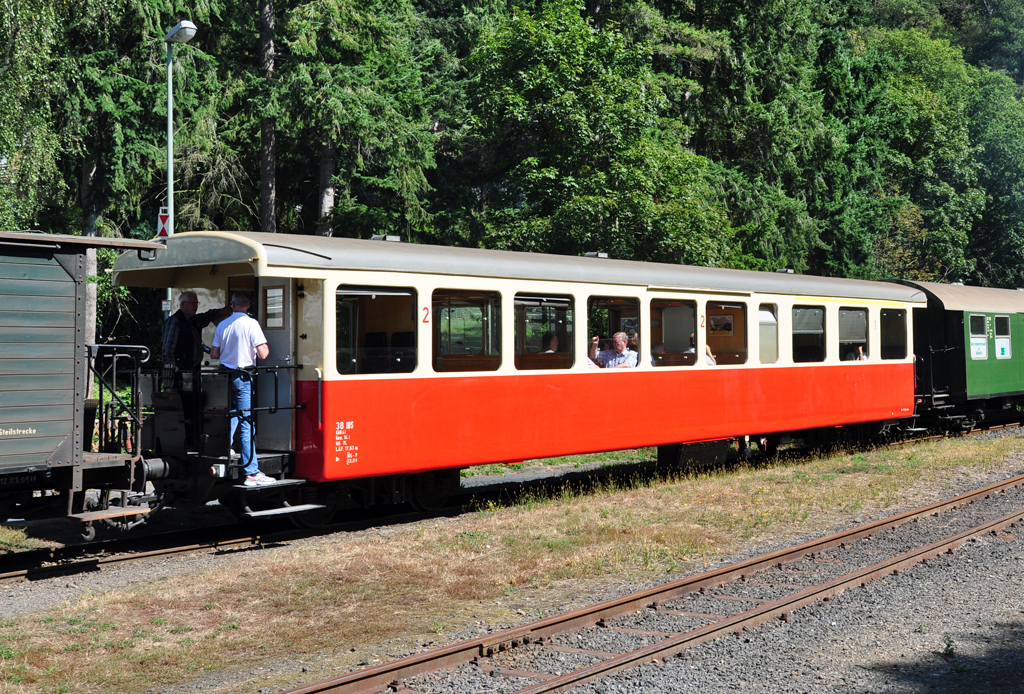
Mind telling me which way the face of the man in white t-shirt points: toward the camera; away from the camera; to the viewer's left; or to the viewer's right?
away from the camera

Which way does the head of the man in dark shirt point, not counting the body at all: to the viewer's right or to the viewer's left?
to the viewer's right

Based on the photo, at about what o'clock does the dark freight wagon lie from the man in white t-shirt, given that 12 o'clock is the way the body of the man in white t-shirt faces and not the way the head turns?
The dark freight wagon is roughly at 8 o'clock from the man in white t-shirt.

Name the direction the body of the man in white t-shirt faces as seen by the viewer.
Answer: away from the camera

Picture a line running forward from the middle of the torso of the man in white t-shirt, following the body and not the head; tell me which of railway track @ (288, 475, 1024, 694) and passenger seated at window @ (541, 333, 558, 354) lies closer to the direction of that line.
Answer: the passenger seated at window

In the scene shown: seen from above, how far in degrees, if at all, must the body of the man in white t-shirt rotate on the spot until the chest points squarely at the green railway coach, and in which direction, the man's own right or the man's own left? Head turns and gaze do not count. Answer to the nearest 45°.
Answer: approximately 45° to the man's own right

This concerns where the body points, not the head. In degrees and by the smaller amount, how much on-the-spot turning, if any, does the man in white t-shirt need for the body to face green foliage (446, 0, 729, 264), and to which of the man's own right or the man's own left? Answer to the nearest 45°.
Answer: approximately 45° to the man's own right

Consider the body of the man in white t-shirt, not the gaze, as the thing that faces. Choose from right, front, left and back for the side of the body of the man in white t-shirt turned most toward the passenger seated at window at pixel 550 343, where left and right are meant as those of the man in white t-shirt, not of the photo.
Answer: right
